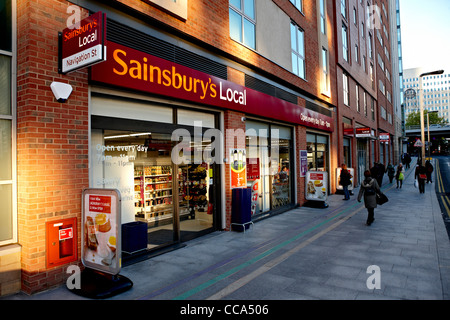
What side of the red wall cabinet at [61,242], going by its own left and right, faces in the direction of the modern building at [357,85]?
left

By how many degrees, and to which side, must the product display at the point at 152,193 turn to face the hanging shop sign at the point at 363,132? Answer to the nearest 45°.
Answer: approximately 90° to its left

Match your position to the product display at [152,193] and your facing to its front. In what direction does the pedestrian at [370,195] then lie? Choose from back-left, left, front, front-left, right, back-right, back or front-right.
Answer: front-left

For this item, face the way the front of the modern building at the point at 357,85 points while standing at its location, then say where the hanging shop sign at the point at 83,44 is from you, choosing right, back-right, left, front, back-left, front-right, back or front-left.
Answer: front-right

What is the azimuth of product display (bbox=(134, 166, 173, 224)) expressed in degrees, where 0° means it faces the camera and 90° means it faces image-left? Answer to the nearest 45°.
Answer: approximately 315°

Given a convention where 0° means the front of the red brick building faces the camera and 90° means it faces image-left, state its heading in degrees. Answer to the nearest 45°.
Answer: approximately 315°

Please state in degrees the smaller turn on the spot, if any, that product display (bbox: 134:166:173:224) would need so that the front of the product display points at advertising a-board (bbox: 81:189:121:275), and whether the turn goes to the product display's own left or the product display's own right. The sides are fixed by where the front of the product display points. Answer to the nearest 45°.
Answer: approximately 45° to the product display's own right

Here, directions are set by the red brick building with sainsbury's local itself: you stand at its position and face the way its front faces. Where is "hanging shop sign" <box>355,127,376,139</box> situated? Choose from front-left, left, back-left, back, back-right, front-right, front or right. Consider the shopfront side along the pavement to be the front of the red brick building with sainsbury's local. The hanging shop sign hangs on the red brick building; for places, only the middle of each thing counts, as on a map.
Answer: left

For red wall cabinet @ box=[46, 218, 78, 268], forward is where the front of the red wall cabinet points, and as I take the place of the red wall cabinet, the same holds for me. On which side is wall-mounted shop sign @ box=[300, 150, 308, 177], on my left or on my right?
on my left

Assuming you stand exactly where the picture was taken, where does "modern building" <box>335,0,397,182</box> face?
facing the viewer and to the right of the viewer
